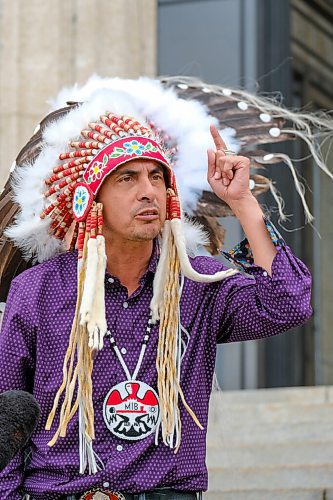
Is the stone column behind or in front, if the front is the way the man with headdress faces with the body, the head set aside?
behind

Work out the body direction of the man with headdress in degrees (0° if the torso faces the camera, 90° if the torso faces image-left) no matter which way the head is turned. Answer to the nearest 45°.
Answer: approximately 0°
